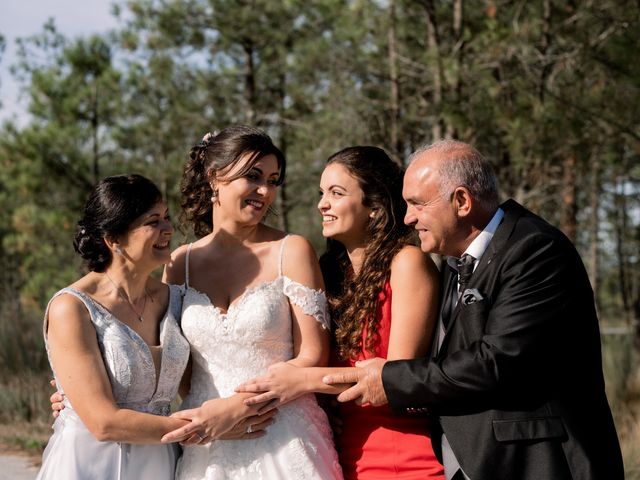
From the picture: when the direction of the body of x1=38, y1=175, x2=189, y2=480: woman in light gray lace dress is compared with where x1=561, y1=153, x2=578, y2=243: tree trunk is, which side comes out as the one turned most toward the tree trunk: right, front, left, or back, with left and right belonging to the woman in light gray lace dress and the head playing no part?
left

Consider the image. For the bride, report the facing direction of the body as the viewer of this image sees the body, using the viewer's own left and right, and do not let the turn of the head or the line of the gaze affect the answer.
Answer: facing the viewer

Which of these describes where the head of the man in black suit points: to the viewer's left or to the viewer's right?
to the viewer's left

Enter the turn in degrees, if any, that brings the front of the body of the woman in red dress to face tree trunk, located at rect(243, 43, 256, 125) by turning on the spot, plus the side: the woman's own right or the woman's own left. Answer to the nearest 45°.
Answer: approximately 135° to the woman's own right

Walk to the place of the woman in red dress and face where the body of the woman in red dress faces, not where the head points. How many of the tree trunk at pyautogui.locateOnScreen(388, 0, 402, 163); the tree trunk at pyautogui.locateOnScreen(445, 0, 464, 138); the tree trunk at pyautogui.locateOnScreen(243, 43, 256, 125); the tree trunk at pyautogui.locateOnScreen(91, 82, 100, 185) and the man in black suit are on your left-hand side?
1

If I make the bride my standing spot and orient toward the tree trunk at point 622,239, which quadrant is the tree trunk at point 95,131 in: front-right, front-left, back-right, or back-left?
front-left

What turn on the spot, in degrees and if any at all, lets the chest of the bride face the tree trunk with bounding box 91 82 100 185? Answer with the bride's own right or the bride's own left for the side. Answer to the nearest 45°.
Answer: approximately 180°

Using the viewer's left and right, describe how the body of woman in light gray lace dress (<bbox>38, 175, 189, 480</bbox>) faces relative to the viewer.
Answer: facing the viewer and to the right of the viewer

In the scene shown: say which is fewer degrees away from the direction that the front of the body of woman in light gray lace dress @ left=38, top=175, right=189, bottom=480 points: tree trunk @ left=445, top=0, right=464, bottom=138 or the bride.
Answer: the bride

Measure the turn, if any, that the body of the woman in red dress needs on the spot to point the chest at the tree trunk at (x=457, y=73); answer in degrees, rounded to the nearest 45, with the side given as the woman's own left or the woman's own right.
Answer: approximately 135° to the woman's own right

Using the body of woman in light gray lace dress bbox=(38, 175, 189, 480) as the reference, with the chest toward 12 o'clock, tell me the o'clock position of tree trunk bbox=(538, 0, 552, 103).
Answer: The tree trunk is roughly at 9 o'clock from the woman in light gray lace dress.

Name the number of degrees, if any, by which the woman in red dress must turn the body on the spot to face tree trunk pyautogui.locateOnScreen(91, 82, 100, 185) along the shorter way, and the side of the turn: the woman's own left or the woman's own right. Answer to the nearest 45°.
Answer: approximately 135° to the woman's own right

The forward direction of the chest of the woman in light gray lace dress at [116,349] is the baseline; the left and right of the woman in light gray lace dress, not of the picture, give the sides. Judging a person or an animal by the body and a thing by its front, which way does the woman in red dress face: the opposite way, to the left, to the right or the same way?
to the right

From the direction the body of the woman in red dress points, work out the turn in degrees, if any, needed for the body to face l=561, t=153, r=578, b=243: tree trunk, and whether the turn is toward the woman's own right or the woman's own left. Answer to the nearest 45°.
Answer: approximately 135° to the woman's own right

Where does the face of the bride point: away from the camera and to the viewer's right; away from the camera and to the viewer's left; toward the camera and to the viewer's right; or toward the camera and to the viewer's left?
toward the camera and to the viewer's right

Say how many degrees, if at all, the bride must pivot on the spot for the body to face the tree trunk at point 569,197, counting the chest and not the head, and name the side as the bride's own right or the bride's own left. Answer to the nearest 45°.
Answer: approximately 135° to the bride's own left
